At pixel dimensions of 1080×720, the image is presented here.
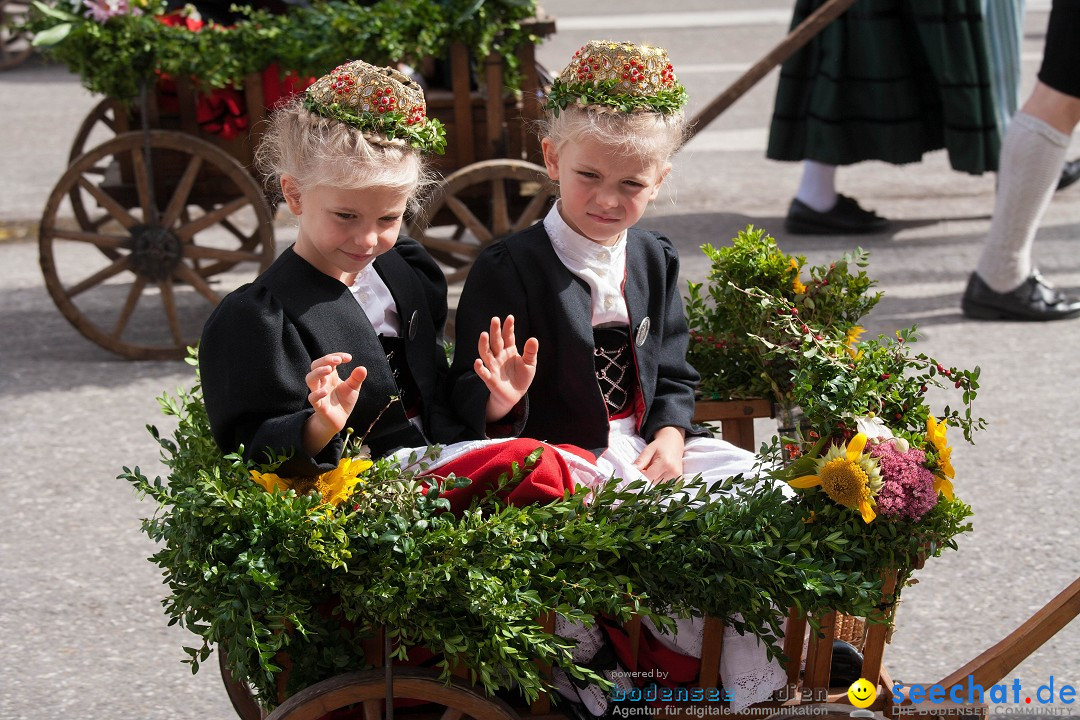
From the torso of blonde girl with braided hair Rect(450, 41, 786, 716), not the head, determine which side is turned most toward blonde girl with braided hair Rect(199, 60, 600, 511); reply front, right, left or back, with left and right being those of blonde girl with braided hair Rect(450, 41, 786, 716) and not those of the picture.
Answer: right

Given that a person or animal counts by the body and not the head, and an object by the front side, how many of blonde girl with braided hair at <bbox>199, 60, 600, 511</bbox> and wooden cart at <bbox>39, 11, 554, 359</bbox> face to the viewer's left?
0

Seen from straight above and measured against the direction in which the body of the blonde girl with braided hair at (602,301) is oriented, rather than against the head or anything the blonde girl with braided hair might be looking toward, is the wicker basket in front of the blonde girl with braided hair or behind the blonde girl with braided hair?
in front

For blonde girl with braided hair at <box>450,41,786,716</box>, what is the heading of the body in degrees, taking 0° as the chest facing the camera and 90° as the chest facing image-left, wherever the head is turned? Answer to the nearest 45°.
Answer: approximately 315°

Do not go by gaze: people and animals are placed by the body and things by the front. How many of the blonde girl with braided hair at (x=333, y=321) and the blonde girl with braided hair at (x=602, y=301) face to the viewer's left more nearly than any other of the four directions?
0

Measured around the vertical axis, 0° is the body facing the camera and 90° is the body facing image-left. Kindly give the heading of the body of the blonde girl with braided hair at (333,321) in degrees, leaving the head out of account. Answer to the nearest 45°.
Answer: approximately 315°

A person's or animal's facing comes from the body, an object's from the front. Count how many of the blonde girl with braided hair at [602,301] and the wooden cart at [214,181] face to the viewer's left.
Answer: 0

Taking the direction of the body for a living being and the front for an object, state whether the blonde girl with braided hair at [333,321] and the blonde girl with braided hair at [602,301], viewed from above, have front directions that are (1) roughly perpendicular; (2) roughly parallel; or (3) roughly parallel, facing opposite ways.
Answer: roughly parallel

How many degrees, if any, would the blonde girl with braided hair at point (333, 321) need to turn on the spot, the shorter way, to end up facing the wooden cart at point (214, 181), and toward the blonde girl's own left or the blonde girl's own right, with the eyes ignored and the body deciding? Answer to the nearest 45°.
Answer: approximately 135° to the blonde girl's own left

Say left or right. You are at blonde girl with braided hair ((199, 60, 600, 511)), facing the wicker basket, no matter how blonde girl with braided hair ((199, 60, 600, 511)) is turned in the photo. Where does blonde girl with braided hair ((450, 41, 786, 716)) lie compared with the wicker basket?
left

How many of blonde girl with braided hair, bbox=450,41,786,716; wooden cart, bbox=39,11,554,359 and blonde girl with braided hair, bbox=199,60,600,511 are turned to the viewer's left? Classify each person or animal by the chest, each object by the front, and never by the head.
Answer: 0

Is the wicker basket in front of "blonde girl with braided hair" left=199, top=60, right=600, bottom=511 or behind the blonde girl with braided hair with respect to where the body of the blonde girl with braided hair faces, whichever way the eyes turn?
in front
